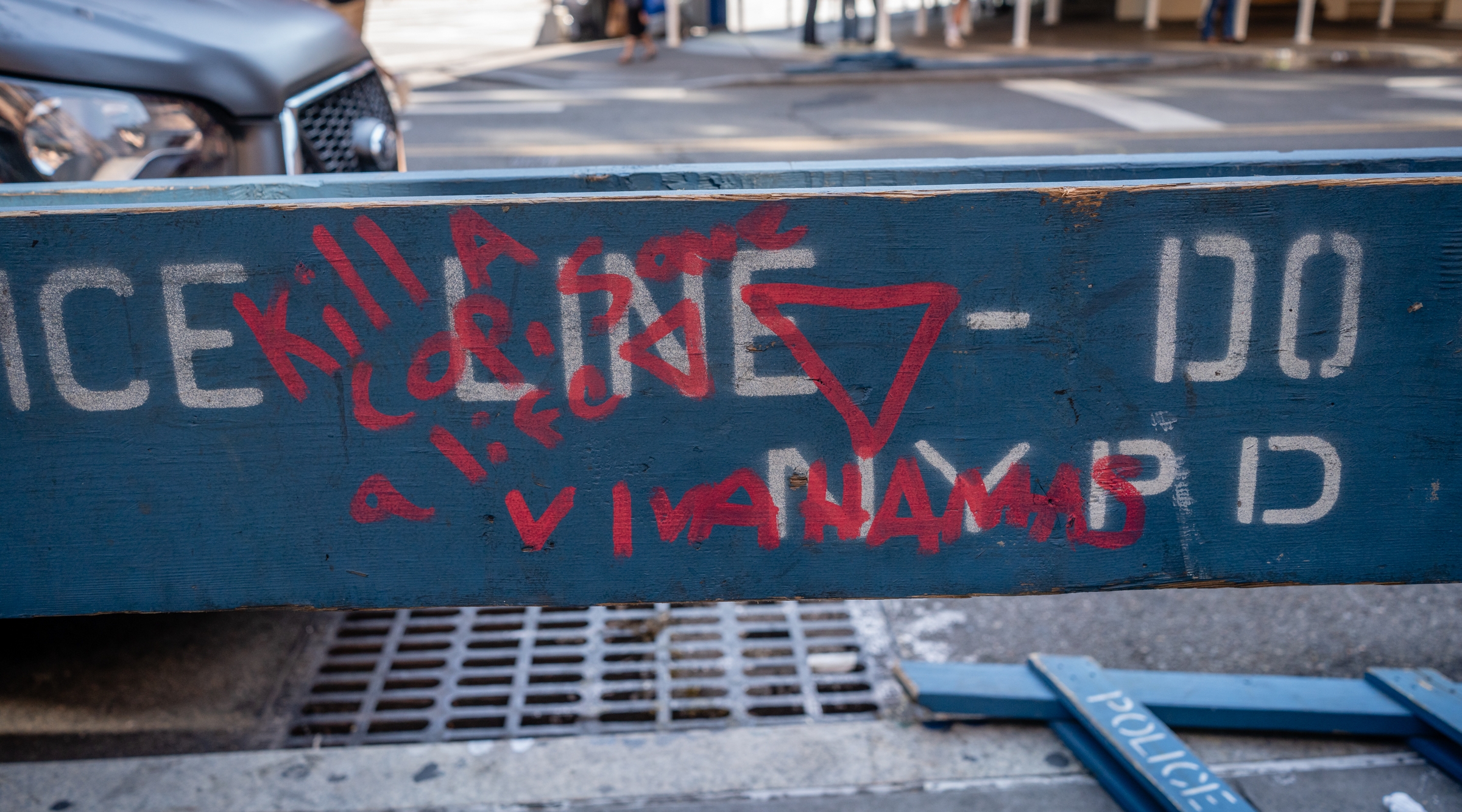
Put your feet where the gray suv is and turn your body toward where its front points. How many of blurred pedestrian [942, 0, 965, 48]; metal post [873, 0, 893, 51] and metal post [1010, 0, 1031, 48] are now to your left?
3

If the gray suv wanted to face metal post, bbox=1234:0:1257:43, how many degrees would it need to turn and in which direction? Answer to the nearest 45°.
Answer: approximately 90° to its left

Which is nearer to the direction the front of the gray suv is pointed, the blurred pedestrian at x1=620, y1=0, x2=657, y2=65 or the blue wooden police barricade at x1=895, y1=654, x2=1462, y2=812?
the blue wooden police barricade

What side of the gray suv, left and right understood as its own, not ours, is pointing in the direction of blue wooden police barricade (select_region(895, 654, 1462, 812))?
front

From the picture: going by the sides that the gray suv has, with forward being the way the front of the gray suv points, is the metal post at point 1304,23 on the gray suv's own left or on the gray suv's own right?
on the gray suv's own left

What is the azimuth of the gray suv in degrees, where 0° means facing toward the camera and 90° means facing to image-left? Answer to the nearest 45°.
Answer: approximately 315°

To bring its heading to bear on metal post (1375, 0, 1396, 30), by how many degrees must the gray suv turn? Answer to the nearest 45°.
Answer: approximately 90° to its left

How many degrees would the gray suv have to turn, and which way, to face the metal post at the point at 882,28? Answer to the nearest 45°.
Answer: approximately 90° to its left

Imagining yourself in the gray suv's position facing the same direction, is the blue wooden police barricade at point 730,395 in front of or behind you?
in front

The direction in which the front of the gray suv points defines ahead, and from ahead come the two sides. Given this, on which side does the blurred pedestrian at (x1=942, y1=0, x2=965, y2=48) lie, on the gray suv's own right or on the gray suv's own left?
on the gray suv's own left

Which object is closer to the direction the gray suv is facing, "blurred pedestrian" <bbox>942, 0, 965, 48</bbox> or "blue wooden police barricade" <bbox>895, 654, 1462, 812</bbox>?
the blue wooden police barricade

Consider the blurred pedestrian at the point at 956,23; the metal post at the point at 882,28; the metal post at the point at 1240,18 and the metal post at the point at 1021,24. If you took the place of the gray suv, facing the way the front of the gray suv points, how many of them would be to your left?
4
